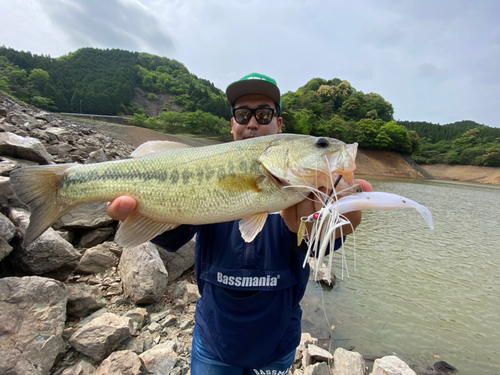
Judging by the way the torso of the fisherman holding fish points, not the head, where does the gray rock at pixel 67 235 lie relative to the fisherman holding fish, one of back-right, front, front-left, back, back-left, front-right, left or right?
back-right

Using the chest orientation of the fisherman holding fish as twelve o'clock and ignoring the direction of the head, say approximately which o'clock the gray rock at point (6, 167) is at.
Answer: The gray rock is roughly at 4 o'clock from the fisherman holding fish.

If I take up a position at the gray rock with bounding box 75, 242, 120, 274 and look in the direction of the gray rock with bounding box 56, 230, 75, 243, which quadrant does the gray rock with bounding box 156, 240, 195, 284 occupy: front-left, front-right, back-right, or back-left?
back-right

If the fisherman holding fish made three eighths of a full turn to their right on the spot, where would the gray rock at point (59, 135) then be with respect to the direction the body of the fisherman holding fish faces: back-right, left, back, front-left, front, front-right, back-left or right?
front

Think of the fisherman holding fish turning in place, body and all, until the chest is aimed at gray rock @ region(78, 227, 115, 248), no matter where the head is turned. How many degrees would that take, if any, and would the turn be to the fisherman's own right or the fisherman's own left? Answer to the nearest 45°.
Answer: approximately 135° to the fisherman's own right

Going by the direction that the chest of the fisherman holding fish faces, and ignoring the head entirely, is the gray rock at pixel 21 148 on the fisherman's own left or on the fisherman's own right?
on the fisherman's own right

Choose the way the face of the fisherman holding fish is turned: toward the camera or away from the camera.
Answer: toward the camera

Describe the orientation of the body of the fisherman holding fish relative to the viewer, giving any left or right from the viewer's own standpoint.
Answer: facing the viewer

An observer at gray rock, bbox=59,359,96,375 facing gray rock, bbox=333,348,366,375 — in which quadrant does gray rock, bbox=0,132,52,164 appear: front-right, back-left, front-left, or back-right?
back-left

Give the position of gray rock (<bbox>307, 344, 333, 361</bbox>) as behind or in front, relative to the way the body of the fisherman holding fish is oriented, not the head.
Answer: behind

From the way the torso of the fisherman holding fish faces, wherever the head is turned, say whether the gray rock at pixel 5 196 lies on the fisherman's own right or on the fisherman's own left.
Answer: on the fisherman's own right

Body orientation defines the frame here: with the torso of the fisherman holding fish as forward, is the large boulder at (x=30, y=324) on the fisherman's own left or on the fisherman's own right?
on the fisherman's own right

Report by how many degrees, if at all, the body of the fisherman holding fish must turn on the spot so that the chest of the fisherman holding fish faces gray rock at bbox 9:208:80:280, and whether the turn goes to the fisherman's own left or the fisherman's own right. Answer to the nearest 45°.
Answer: approximately 135° to the fisherman's own right
